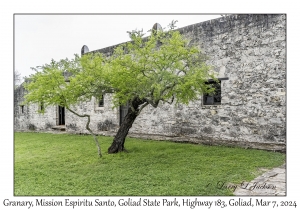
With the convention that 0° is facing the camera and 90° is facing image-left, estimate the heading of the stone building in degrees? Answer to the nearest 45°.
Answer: approximately 45°

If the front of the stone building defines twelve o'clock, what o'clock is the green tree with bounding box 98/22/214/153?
The green tree is roughly at 12 o'clock from the stone building.
